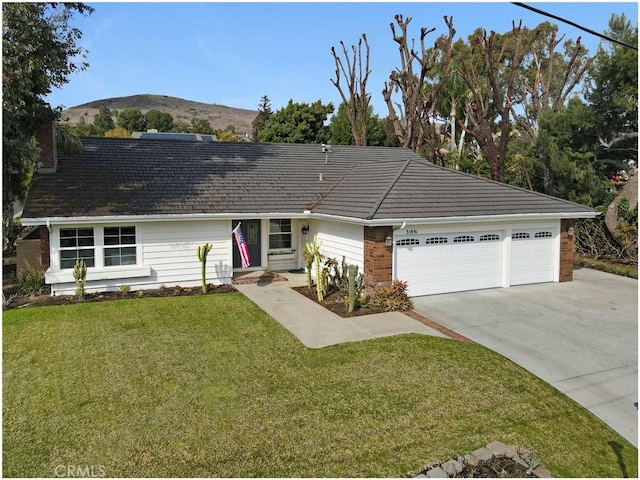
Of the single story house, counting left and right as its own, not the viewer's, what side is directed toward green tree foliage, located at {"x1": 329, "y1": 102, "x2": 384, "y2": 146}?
back

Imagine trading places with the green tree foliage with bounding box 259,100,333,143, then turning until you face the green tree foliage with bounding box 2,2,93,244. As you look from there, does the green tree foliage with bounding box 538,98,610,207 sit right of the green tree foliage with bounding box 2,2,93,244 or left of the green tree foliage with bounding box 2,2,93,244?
left

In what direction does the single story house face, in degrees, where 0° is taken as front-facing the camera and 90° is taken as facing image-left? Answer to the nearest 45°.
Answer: approximately 0°

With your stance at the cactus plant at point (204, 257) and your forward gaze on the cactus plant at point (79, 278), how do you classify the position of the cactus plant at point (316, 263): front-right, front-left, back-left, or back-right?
back-left

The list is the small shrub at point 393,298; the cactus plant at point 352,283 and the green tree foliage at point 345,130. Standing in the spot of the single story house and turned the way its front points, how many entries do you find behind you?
1

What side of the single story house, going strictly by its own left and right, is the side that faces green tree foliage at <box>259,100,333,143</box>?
back

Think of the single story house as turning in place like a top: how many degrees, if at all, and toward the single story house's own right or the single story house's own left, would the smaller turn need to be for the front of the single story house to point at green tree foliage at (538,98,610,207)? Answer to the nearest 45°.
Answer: approximately 135° to the single story house's own left

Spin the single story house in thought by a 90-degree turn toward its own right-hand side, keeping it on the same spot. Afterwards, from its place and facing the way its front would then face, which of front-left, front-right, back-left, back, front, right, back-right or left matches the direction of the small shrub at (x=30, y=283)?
front

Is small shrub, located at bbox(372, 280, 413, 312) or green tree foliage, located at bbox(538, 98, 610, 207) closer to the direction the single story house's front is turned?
the small shrub

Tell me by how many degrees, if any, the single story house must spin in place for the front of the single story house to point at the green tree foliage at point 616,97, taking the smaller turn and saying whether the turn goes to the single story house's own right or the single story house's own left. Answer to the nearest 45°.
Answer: approximately 135° to the single story house's own left

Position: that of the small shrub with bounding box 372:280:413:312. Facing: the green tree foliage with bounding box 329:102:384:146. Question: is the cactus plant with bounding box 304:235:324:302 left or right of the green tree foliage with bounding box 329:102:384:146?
left

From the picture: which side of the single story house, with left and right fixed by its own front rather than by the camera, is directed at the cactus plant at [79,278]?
right
